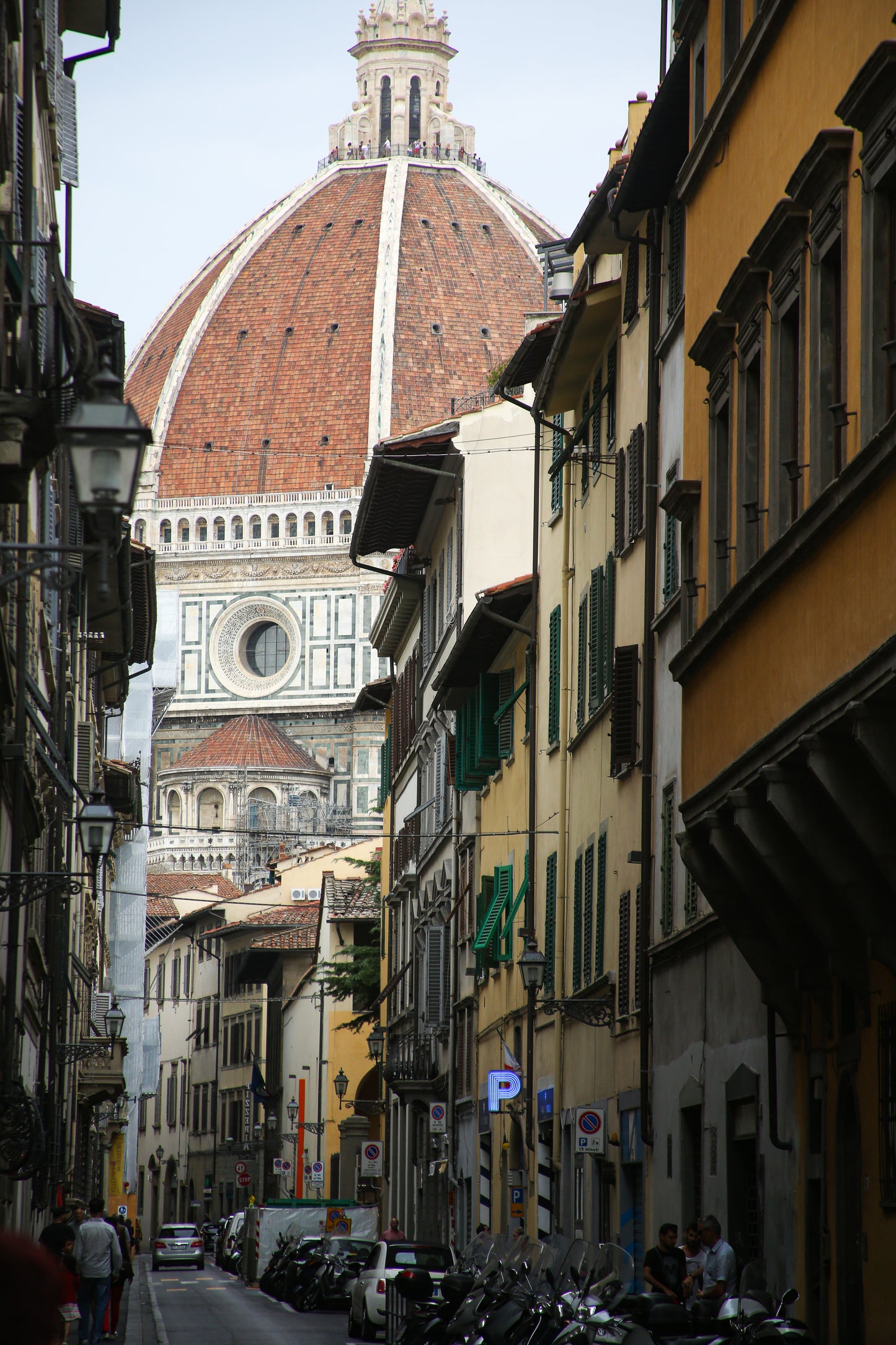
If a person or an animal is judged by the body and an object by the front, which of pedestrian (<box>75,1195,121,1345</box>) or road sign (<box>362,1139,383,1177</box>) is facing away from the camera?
the pedestrian

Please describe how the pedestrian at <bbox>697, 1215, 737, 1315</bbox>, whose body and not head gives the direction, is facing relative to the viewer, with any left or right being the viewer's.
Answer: facing to the left of the viewer

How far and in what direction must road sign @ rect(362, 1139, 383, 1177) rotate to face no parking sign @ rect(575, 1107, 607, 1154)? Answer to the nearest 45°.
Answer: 0° — it already faces it

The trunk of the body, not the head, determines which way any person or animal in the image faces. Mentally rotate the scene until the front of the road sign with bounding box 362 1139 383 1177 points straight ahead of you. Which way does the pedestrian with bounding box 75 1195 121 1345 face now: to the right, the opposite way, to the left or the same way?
the opposite way

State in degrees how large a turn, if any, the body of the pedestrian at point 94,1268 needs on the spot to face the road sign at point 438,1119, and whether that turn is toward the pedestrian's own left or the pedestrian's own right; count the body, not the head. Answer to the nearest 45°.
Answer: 0° — they already face it

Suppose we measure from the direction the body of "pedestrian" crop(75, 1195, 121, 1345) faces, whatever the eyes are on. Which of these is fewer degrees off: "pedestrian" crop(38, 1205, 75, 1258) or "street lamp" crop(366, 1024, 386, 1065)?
the street lamp

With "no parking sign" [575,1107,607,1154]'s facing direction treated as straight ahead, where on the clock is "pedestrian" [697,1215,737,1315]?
The pedestrian is roughly at 12 o'clock from the no parking sign.

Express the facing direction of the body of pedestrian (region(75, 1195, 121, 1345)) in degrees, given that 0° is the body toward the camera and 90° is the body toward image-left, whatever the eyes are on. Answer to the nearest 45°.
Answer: approximately 180°
